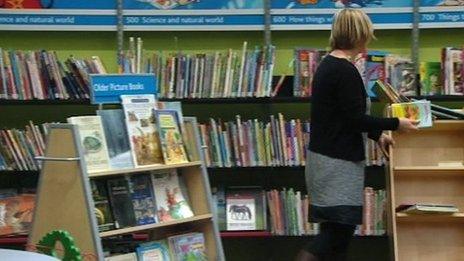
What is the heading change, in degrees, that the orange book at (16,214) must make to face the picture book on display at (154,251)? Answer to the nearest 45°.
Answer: approximately 45° to its left

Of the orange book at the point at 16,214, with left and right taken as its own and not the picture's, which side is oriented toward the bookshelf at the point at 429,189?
left

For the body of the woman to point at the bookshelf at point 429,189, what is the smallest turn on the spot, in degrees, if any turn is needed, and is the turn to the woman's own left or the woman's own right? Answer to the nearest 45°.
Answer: approximately 45° to the woman's own left

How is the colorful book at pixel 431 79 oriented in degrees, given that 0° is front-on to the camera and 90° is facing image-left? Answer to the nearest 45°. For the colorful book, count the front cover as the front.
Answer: approximately 0°

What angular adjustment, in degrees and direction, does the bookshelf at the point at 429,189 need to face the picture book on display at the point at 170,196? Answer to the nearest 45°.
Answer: approximately 45° to its right

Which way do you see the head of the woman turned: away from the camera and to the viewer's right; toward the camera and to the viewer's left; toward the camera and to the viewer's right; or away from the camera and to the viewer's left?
away from the camera and to the viewer's right
